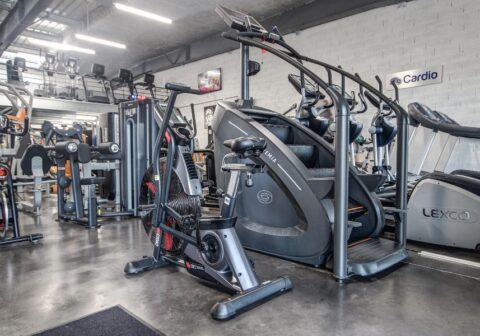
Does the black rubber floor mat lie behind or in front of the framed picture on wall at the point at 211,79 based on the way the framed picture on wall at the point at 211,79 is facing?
in front

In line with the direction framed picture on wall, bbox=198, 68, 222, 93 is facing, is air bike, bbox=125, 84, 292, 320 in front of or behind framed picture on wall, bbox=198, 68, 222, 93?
in front

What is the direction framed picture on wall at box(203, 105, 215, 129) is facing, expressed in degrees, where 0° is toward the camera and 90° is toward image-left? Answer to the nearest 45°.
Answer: approximately 45°

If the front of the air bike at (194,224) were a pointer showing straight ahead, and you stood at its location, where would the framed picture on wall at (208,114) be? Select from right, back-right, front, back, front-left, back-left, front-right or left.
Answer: front-right

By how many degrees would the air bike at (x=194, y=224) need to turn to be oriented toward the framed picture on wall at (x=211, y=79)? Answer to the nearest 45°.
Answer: approximately 45° to its right

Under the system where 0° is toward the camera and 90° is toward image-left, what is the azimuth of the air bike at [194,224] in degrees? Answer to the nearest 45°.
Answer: approximately 135°

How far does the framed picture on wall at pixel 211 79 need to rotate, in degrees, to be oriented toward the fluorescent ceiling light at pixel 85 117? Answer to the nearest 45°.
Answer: approximately 45° to its right

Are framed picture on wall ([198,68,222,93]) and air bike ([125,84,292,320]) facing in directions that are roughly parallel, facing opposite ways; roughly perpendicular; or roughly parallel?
roughly perpendicular

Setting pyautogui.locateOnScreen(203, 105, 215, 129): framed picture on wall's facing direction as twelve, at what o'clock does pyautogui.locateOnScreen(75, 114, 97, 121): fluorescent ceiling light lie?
The fluorescent ceiling light is roughly at 2 o'clock from the framed picture on wall.

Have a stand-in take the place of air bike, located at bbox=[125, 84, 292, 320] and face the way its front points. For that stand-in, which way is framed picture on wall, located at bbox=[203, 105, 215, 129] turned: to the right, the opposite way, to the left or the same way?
to the left
